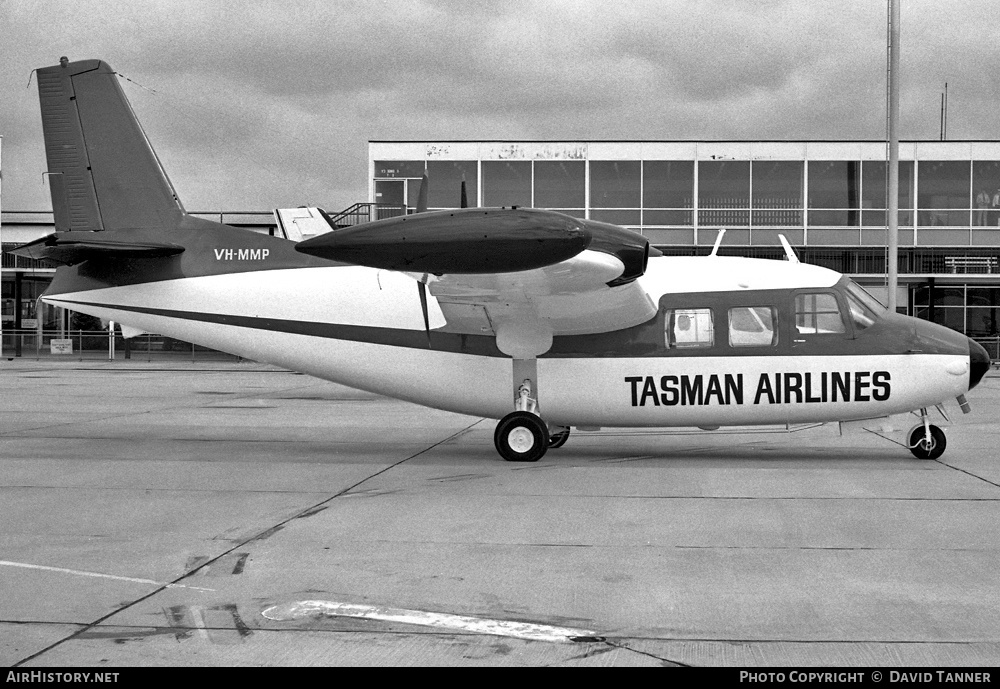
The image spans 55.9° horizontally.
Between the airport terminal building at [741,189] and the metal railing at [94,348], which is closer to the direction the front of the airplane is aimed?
the airport terminal building

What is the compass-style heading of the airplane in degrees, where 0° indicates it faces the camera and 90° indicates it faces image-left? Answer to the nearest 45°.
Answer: approximately 270°

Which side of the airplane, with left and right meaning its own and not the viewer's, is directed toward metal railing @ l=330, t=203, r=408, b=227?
left

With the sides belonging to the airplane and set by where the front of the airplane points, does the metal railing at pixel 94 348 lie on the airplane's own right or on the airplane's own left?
on the airplane's own left

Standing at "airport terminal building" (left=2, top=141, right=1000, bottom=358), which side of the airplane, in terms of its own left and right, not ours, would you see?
left

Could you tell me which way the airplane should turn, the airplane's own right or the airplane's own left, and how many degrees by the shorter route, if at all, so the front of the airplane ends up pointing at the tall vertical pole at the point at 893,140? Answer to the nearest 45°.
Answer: approximately 45° to the airplane's own left
